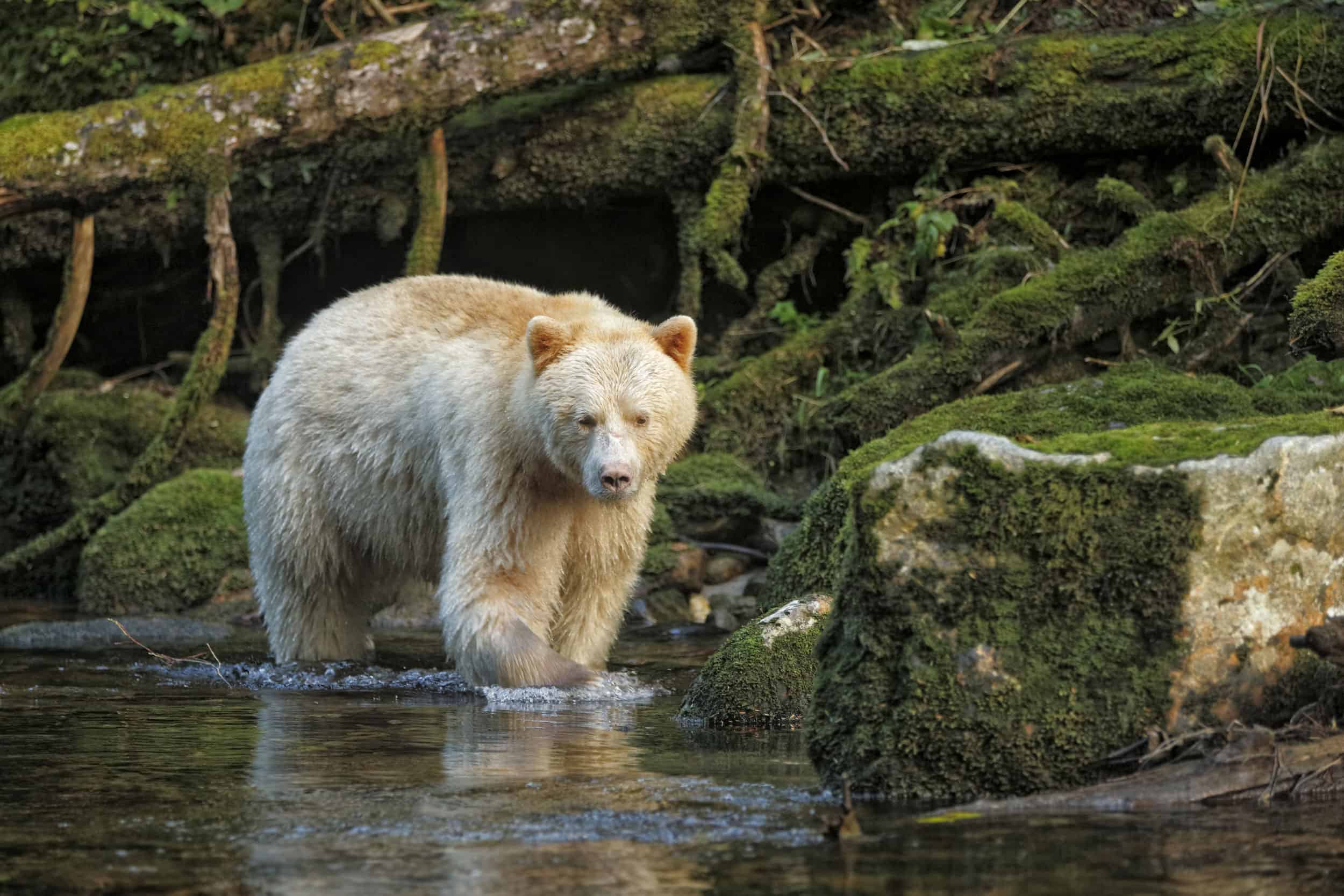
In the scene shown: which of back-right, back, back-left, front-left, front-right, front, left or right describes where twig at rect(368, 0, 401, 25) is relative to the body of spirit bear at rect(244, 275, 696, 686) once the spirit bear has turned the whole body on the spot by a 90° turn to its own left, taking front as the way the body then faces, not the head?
front-left

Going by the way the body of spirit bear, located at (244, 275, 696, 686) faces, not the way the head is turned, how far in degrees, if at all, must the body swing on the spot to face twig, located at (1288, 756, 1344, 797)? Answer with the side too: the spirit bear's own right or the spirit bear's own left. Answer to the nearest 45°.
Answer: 0° — it already faces it

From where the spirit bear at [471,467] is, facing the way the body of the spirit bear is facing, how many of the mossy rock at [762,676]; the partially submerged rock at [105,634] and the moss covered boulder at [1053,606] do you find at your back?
1

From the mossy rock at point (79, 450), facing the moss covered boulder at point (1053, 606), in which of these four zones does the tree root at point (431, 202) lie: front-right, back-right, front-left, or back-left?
front-left

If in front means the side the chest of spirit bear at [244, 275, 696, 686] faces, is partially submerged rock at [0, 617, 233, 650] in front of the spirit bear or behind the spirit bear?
behind

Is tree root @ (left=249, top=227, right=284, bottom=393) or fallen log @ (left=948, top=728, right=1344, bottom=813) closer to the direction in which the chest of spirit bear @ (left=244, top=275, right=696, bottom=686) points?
the fallen log

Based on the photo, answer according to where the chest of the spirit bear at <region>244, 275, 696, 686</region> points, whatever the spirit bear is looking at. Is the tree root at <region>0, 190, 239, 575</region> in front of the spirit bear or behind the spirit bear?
behind

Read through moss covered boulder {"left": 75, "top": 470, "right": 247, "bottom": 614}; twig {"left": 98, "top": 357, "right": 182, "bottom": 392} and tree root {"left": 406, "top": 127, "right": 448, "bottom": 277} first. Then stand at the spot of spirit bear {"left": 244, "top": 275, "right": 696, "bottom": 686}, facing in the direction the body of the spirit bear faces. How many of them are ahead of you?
0

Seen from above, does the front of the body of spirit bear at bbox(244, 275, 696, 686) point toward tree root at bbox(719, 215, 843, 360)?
no

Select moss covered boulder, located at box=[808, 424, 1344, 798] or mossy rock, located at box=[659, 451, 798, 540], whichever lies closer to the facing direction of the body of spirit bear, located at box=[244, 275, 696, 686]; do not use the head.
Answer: the moss covered boulder

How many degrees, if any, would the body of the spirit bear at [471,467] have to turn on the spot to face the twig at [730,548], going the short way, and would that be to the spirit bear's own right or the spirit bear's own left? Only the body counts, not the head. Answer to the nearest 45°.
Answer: approximately 90° to the spirit bear's own left

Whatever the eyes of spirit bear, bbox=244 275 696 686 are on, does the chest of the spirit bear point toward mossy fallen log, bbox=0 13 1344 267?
no

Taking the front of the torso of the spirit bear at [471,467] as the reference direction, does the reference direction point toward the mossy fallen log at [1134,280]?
no

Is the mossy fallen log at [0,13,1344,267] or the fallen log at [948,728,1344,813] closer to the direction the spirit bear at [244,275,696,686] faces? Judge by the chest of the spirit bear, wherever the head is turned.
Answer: the fallen log

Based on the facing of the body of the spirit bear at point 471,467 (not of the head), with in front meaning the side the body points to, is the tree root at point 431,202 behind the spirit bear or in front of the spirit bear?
behind

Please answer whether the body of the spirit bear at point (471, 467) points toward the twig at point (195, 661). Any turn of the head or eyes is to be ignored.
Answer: no
